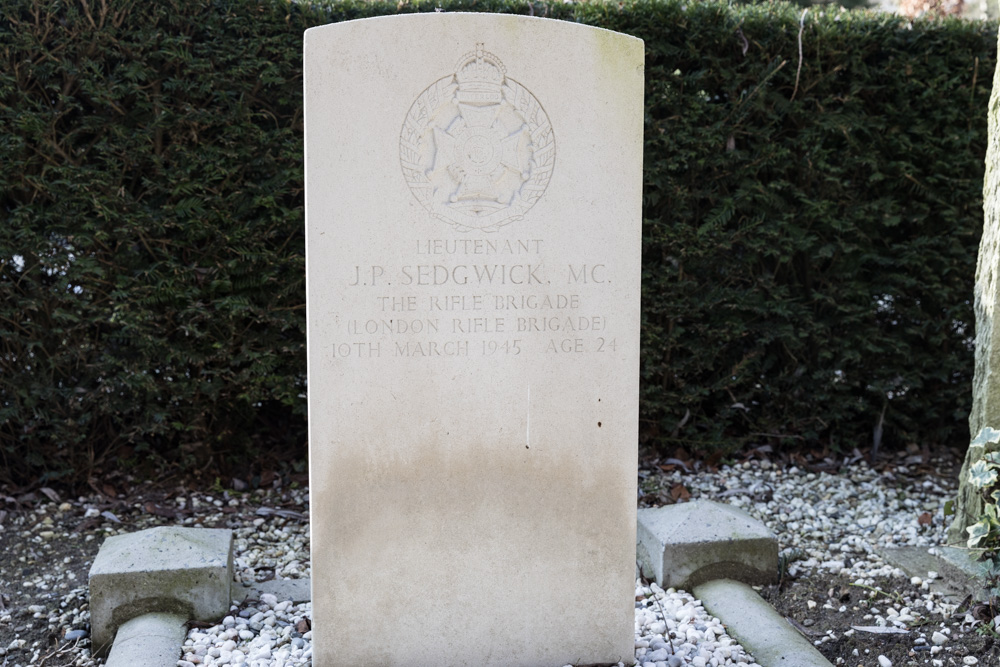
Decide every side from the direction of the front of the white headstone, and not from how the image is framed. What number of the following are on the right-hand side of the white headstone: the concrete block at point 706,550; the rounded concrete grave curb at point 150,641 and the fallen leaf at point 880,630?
1

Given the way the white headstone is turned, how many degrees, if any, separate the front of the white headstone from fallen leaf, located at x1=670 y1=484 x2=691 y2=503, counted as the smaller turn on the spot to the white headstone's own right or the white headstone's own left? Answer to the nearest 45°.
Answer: approximately 135° to the white headstone's own left

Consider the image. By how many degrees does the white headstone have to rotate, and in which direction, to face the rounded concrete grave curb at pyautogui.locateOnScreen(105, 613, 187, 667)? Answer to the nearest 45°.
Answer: approximately 90° to its right

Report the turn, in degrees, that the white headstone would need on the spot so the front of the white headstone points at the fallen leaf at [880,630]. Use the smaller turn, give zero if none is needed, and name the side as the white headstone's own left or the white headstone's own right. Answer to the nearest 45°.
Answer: approximately 90° to the white headstone's own left

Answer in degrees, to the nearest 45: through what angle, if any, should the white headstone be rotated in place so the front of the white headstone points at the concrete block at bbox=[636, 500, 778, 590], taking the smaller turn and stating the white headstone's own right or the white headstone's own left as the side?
approximately 135° to the white headstone's own left

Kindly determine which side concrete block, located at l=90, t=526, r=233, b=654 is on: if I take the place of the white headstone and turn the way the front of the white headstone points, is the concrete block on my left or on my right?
on my right

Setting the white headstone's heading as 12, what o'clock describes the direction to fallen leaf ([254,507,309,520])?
The fallen leaf is roughly at 5 o'clock from the white headstone.

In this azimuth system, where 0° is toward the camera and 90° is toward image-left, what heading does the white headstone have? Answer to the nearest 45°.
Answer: approximately 0°

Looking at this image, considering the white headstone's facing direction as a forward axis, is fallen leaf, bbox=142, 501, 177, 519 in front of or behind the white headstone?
behind

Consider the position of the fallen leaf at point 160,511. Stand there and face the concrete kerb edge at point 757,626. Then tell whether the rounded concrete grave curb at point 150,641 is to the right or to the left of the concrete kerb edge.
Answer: right
